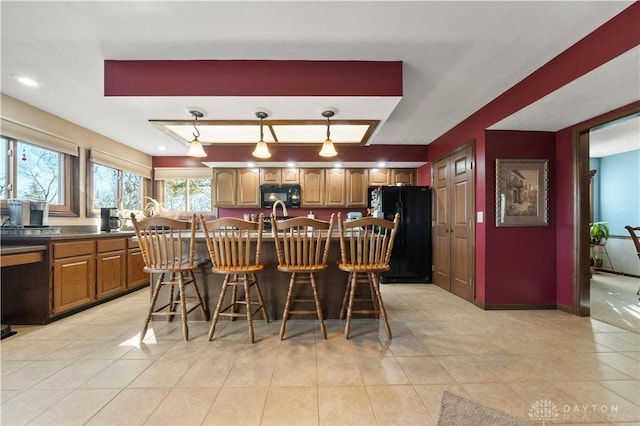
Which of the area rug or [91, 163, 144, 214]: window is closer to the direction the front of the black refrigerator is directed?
the area rug

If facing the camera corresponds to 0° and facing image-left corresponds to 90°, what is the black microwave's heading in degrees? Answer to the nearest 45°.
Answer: approximately 0°

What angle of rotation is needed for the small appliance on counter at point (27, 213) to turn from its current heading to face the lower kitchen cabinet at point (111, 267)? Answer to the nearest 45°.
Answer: approximately 45° to its left

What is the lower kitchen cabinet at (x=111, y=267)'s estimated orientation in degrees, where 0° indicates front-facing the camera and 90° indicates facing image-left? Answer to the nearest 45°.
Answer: approximately 315°

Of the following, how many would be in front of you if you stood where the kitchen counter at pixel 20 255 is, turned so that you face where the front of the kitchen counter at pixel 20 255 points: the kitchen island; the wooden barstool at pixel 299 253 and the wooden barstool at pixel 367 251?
3

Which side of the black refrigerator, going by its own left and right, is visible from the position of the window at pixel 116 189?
right
